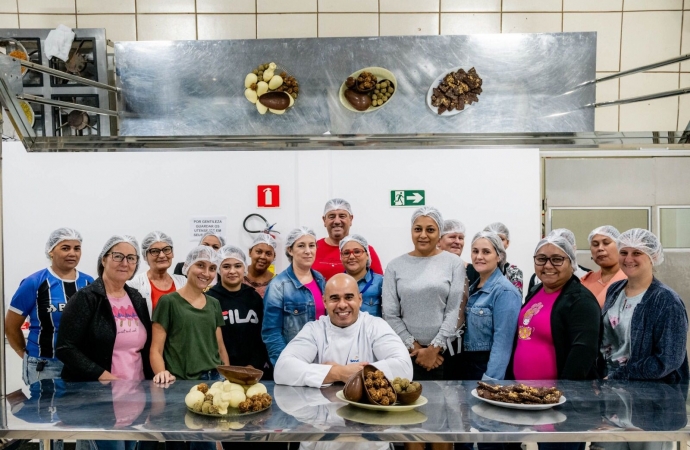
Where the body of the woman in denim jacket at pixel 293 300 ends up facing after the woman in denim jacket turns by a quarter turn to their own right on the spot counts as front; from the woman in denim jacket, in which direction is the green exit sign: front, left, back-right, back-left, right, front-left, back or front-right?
back

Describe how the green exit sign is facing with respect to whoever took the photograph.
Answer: facing the viewer

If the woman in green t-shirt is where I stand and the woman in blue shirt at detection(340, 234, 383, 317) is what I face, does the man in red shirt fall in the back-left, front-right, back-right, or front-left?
front-left

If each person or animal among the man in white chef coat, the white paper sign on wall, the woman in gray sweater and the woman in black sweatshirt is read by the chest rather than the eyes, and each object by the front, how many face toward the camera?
4

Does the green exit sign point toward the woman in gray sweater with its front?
yes

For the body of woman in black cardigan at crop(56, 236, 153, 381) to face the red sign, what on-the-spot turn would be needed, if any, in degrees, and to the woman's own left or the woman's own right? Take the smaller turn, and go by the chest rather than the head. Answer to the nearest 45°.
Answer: approximately 90° to the woman's own left

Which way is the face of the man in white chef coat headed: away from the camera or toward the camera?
toward the camera

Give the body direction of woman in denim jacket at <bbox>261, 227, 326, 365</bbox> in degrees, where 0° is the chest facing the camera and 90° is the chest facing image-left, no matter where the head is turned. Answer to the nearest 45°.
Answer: approximately 315°

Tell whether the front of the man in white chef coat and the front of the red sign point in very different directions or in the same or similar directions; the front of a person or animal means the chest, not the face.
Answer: same or similar directions

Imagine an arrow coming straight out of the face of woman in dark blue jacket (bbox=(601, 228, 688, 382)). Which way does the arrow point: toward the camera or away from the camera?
toward the camera

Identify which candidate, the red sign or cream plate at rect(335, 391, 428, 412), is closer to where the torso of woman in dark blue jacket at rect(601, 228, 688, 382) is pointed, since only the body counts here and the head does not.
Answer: the cream plate

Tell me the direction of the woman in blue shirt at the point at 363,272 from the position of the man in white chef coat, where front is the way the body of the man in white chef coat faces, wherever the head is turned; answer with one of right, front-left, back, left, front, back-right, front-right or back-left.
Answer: back

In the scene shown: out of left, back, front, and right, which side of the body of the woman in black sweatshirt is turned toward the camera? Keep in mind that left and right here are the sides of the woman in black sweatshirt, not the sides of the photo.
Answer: front

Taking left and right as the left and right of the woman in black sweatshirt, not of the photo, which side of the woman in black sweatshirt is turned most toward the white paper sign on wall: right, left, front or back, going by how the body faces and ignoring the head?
back

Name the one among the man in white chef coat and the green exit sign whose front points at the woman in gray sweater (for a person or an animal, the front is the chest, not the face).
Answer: the green exit sign
